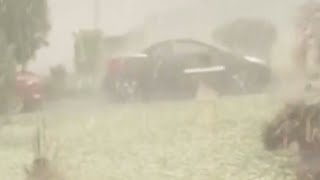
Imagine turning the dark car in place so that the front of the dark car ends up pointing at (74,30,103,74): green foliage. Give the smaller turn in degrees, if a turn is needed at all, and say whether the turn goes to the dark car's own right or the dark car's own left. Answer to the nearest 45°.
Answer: approximately 180°

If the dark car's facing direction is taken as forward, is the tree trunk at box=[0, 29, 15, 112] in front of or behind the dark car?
behind

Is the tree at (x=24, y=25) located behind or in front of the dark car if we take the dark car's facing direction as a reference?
behind

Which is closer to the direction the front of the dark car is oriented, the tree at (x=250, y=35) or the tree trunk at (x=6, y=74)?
the tree

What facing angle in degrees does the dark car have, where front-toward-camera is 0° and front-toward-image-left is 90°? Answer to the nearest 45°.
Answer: approximately 270°

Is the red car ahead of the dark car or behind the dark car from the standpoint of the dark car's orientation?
behind
